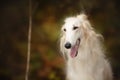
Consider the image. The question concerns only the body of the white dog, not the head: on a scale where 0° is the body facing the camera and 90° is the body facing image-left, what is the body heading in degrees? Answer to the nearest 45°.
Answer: approximately 45°
